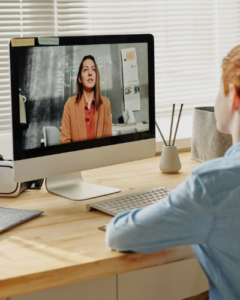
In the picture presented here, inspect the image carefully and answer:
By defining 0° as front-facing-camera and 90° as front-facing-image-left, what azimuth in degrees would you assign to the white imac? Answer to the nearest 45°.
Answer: approximately 315°

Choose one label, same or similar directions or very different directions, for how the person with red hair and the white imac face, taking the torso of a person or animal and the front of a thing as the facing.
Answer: very different directions

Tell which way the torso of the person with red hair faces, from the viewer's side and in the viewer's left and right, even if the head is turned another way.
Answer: facing away from the viewer and to the left of the viewer

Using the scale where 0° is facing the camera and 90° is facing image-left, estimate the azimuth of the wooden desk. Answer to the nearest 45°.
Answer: approximately 315°

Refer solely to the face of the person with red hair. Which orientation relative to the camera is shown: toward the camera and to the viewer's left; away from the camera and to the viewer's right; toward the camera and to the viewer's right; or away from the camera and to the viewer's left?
away from the camera and to the viewer's left

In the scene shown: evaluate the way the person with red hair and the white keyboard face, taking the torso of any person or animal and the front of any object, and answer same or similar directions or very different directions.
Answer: very different directions
